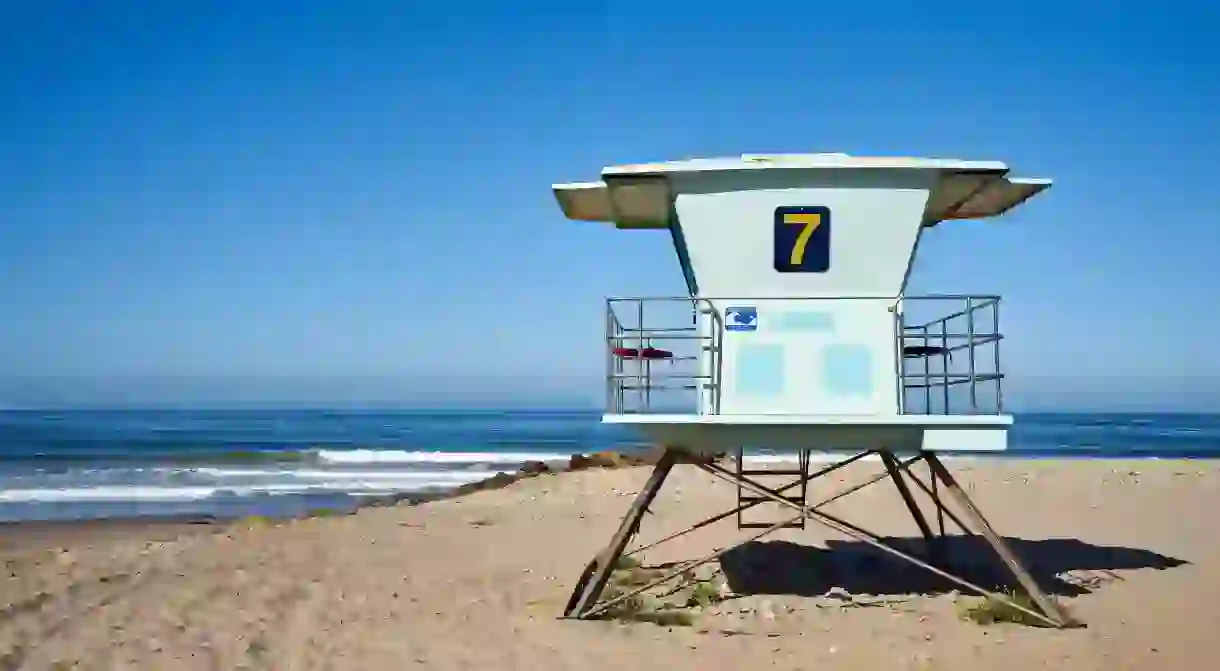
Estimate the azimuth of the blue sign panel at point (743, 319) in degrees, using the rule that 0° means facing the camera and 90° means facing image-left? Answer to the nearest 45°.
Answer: approximately 0°

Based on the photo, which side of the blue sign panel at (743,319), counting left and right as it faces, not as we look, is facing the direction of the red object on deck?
right
